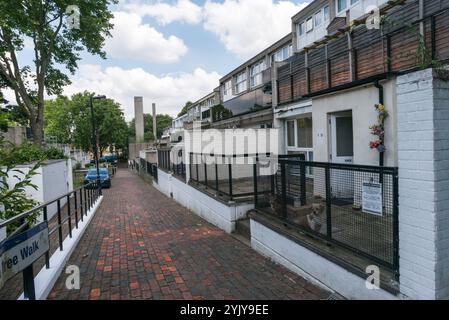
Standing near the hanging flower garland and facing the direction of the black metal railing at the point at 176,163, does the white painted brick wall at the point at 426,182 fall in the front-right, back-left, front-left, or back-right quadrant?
back-left

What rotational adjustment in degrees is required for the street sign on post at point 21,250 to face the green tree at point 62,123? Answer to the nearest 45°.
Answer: approximately 135° to its left

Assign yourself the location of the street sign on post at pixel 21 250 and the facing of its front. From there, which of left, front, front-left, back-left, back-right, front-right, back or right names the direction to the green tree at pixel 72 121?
back-left

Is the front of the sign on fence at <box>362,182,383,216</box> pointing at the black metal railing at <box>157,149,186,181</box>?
no

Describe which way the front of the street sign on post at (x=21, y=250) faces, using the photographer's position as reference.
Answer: facing the viewer and to the right of the viewer

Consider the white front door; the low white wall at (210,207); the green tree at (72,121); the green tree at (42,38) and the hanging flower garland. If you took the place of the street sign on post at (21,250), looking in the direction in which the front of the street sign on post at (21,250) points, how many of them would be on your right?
0

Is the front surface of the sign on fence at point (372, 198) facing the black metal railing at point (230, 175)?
no

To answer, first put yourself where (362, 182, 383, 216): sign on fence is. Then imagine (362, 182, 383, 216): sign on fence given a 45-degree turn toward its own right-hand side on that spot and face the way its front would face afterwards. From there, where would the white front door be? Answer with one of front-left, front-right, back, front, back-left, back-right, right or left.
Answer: right

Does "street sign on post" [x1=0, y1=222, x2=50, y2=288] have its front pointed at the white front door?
no

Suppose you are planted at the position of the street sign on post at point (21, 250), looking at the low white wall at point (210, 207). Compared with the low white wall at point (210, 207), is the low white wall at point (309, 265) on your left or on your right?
right

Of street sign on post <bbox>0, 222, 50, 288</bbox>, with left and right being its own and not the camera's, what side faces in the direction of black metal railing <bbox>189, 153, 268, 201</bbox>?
left

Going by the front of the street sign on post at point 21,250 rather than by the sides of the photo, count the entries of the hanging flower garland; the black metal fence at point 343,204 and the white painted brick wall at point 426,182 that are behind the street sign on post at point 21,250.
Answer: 0

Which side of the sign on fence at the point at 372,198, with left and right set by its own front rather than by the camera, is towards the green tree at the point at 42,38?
right

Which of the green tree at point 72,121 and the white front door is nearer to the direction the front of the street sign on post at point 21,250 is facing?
the white front door

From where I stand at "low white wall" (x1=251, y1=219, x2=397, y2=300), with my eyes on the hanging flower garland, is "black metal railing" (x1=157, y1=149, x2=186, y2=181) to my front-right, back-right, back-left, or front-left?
front-left

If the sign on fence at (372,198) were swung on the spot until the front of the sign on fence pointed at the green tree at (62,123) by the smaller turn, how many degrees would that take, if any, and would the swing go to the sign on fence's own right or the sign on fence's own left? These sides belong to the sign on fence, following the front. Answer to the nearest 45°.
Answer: approximately 90° to the sign on fence's own right

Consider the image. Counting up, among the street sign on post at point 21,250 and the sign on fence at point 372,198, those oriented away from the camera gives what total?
0
